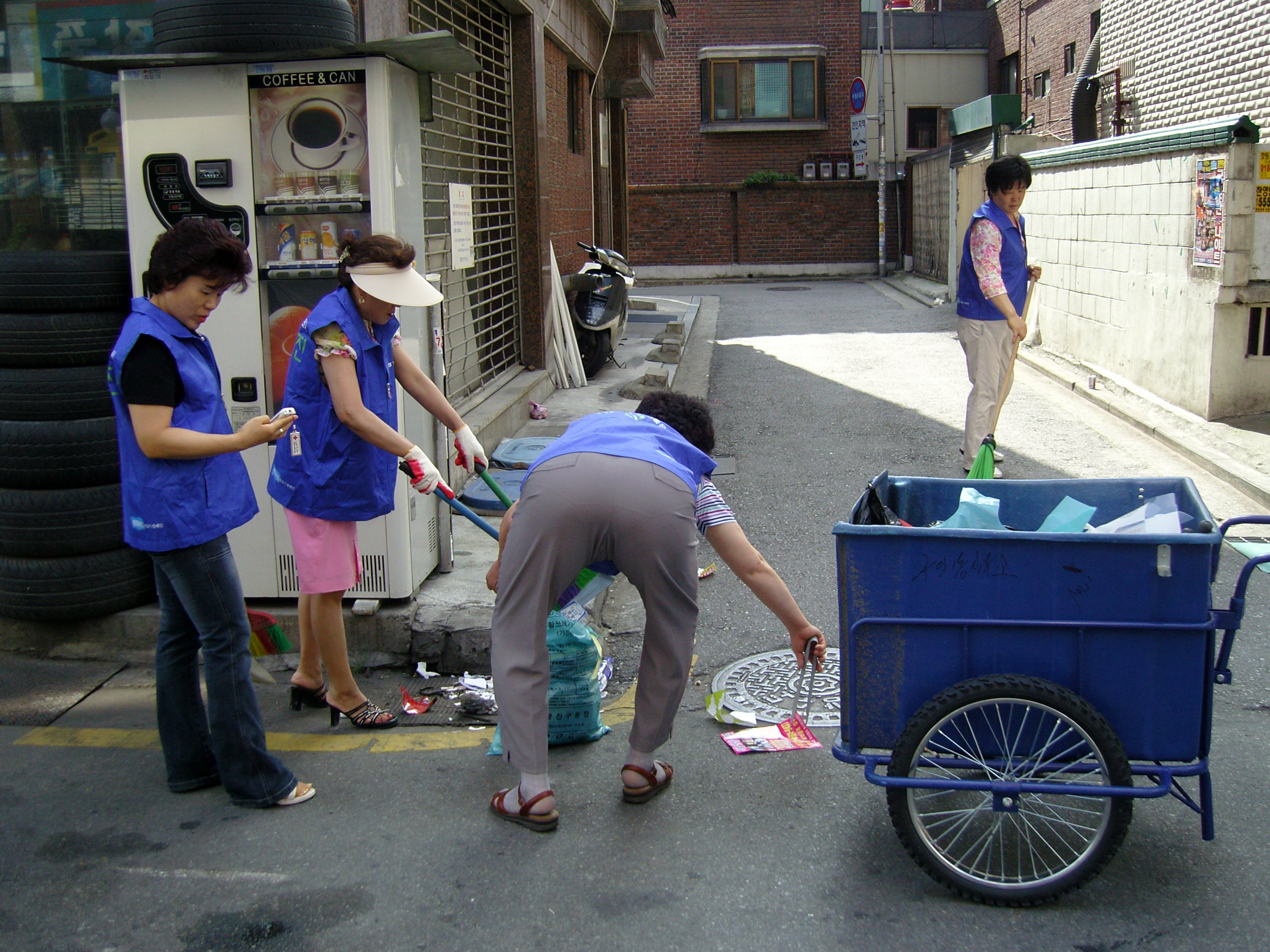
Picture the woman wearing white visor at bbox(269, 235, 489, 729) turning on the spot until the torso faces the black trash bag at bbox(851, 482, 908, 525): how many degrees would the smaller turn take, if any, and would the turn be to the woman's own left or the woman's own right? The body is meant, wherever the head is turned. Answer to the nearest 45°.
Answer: approximately 45° to the woman's own right

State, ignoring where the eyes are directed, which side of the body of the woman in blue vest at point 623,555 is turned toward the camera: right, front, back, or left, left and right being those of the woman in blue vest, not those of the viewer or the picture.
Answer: back

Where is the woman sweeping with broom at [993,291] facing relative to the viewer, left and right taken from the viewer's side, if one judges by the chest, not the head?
facing the viewer and to the right of the viewer

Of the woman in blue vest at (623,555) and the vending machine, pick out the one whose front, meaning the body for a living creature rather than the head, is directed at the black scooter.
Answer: the woman in blue vest

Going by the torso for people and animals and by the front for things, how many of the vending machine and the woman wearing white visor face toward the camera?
1

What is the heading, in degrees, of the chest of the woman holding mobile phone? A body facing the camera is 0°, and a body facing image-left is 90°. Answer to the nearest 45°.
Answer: approximately 270°

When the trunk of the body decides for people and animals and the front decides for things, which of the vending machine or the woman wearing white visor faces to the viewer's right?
the woman wearing white visor

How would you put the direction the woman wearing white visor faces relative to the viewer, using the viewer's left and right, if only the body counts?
facing to the right of the viewer

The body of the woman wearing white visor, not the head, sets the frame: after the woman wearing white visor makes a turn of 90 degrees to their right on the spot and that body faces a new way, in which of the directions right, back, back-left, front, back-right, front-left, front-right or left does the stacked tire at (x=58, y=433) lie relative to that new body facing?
back-right

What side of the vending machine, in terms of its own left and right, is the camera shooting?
front

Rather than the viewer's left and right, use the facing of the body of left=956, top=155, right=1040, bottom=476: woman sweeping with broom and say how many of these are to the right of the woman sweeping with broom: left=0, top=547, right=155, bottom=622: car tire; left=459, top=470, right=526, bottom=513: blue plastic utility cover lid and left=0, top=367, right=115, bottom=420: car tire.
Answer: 3

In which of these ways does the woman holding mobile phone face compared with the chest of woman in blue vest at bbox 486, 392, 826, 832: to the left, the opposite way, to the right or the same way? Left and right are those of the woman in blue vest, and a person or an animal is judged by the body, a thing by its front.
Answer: to the right
